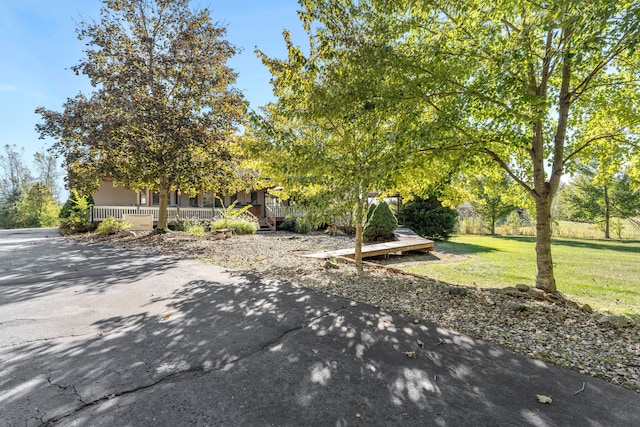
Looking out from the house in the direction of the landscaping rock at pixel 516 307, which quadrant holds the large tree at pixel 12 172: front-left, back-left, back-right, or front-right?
back-right

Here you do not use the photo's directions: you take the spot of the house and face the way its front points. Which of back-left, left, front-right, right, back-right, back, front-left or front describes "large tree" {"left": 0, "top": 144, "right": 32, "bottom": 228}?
back-right

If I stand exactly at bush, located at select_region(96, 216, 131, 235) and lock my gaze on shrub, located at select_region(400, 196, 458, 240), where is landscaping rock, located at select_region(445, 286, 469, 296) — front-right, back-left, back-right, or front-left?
front-right

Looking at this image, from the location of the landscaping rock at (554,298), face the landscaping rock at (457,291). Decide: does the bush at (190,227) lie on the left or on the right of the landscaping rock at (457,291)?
right

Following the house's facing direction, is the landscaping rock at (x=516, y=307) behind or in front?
in front

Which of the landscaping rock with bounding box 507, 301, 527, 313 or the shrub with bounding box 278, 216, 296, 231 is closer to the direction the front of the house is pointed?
the landscaping rock

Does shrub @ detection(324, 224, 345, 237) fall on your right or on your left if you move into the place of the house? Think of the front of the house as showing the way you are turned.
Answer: on your left

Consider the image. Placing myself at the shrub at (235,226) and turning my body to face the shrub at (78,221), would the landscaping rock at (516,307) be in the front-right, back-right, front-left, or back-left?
back-left

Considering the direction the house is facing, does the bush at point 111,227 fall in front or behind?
in front

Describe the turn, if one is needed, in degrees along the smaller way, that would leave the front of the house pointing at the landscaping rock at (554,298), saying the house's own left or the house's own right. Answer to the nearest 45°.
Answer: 0° — it already faces it

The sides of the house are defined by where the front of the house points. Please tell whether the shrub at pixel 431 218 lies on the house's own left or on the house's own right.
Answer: on the house's own left

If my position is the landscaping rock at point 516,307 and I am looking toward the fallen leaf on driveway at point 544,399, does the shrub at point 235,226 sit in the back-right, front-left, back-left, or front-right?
back-right

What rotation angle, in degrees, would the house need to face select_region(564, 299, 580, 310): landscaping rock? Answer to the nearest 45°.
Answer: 0° — it already faces it

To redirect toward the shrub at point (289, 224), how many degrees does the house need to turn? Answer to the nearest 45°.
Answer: approximately 45° to its left

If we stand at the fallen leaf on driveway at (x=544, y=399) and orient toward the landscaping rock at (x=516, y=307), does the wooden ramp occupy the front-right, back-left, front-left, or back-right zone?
front-left

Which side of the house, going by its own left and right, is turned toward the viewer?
front
